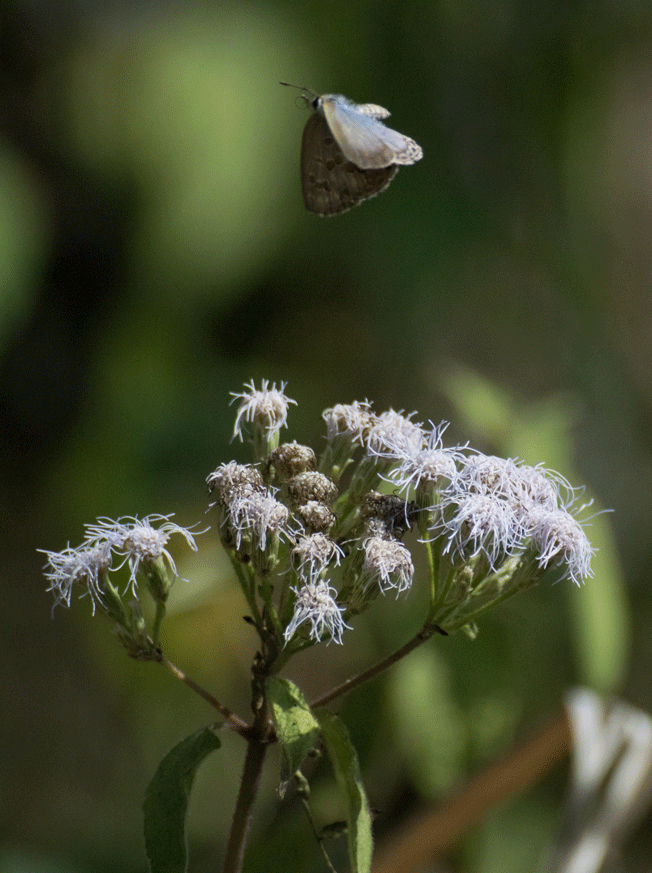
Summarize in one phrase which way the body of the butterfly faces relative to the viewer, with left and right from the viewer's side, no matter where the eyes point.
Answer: facing to the left of the viewer
